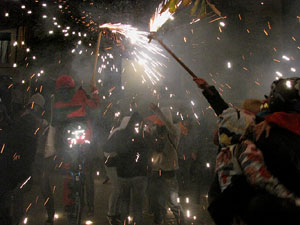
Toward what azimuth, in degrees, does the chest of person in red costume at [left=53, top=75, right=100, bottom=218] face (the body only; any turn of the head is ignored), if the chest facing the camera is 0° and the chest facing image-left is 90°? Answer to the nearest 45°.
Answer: approximately 0°

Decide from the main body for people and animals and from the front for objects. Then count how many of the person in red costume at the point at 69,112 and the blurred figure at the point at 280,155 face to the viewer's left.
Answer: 1

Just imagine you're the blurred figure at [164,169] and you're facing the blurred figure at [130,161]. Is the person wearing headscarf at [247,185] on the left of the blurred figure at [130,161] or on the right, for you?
left

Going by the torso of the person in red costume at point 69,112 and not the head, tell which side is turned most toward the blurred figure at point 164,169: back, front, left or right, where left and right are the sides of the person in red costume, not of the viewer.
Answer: left

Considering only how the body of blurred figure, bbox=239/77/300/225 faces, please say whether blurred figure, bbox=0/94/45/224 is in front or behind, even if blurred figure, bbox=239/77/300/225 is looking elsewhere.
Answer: in front

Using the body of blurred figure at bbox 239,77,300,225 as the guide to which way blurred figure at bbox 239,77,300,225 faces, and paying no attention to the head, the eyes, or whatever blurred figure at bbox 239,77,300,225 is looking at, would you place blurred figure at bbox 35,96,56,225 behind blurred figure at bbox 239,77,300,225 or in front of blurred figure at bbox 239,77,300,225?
in front

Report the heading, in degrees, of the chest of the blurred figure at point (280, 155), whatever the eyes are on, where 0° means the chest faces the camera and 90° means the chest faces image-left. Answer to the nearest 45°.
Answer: approximately 90°
